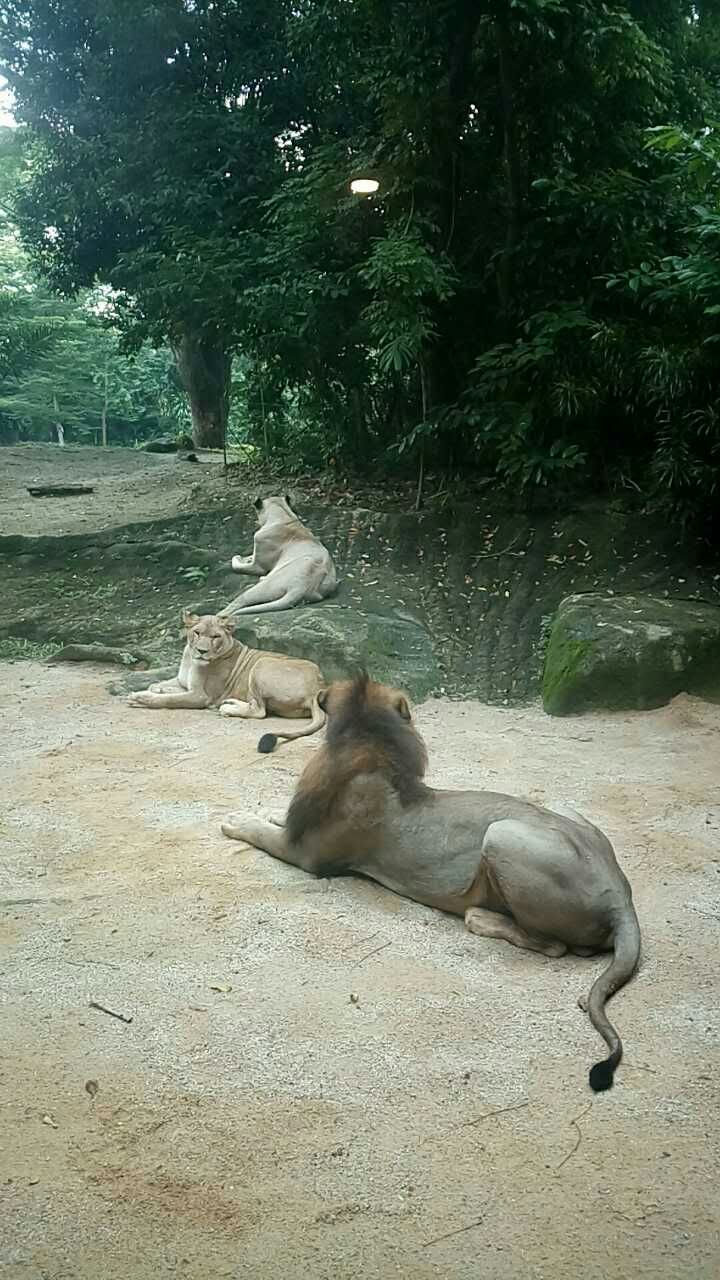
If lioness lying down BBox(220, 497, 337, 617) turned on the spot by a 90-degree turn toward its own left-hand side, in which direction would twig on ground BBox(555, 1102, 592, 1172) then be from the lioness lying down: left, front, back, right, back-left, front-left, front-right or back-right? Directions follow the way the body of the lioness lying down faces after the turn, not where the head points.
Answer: front-left

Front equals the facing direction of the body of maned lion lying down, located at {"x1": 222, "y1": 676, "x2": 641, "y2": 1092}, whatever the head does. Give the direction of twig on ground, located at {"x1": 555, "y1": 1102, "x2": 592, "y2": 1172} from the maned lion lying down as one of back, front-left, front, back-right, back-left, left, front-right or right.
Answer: back-left

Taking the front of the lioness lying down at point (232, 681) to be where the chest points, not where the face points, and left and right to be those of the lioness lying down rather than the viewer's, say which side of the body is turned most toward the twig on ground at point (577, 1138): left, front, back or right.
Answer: left

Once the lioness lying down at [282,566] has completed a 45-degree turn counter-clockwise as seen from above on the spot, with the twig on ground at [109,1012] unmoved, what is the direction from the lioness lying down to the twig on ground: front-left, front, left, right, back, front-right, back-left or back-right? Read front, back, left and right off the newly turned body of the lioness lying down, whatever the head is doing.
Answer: left

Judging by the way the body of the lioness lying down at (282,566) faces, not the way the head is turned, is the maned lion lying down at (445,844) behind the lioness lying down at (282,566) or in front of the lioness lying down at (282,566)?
behind

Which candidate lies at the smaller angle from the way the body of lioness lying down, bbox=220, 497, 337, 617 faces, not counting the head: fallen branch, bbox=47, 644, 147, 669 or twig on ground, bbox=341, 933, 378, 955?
the fallen branch

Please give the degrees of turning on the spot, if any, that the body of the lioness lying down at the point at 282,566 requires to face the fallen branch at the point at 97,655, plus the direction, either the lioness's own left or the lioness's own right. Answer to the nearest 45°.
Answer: approximately 90° to the lioness's own left

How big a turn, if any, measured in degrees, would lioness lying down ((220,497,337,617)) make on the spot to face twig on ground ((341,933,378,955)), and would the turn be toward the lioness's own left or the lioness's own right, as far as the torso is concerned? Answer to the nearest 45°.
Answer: approximately 135° to the lioness's own left

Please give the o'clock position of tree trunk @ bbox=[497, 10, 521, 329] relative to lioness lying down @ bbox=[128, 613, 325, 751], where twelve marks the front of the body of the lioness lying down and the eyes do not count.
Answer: The tree trunk is roughly at 4 o'clock from the lioness lying down.

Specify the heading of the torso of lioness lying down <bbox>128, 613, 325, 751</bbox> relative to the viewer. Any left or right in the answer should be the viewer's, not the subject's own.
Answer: facing to the left of the viewer

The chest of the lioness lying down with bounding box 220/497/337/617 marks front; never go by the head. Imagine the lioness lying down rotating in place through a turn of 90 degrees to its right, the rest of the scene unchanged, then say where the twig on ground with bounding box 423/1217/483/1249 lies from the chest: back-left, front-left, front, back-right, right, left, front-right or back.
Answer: back-right
